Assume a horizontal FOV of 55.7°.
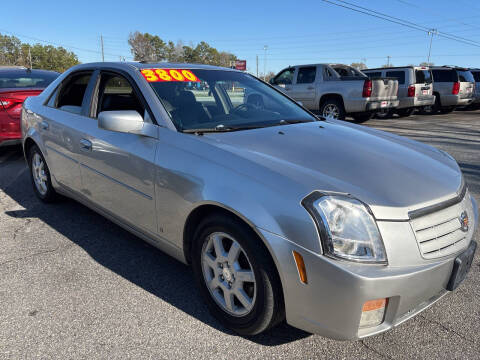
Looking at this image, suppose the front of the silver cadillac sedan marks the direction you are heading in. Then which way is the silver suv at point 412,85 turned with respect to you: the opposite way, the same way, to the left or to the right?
the opposite way

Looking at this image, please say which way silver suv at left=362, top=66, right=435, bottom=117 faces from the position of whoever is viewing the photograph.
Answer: facing away from the viewer and to the left of the viewer

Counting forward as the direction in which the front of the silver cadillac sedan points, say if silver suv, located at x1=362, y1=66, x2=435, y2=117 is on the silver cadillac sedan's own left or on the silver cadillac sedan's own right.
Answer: on the silver cadillac sedan's own left

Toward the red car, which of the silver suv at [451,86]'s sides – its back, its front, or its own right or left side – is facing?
left

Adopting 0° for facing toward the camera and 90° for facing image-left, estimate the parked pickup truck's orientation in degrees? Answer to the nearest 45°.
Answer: approximately 135°

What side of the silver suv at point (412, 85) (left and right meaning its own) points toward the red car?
left

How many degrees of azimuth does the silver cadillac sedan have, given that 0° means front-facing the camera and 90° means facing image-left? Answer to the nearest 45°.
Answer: approximately 315°

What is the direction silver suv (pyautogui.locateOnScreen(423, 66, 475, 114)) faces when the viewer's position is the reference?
facing away from the viewer and to the left of the viewer

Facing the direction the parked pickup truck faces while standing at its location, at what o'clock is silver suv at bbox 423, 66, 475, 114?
The silver suv is roughly at 3 o'clock from the parked pickup truck.
